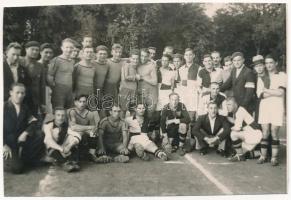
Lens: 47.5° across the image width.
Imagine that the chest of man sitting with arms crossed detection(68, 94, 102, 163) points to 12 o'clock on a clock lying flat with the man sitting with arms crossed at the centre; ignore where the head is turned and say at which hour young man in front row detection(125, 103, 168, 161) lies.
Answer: The young man in front row is roughly at 9 o'clock from the man sitting with arms crossed.

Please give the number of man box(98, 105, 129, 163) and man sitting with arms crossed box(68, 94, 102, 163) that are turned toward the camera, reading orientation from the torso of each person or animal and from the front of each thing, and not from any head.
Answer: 2

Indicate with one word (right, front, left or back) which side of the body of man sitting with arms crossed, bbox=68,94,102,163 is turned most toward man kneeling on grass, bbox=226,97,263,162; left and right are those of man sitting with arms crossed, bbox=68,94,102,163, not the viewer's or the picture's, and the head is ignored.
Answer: left

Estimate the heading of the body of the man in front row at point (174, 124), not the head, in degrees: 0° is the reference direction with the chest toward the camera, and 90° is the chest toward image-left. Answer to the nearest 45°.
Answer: approximately 0°

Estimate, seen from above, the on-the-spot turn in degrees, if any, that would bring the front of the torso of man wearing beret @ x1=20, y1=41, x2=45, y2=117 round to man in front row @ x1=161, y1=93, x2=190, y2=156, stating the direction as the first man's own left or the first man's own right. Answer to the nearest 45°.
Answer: approximately 45° to the first man's own left

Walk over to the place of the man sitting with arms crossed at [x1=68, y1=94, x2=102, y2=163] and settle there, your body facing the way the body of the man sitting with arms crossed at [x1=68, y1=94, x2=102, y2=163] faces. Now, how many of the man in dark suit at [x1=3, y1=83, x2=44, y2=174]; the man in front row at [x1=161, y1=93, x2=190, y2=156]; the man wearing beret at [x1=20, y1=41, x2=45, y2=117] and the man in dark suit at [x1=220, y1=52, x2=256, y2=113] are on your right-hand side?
2

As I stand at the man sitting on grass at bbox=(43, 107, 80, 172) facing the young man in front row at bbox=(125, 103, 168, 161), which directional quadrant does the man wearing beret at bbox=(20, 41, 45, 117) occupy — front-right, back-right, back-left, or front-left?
back-left

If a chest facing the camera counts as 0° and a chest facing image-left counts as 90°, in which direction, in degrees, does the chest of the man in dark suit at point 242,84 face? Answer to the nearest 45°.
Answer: approximately 45°
